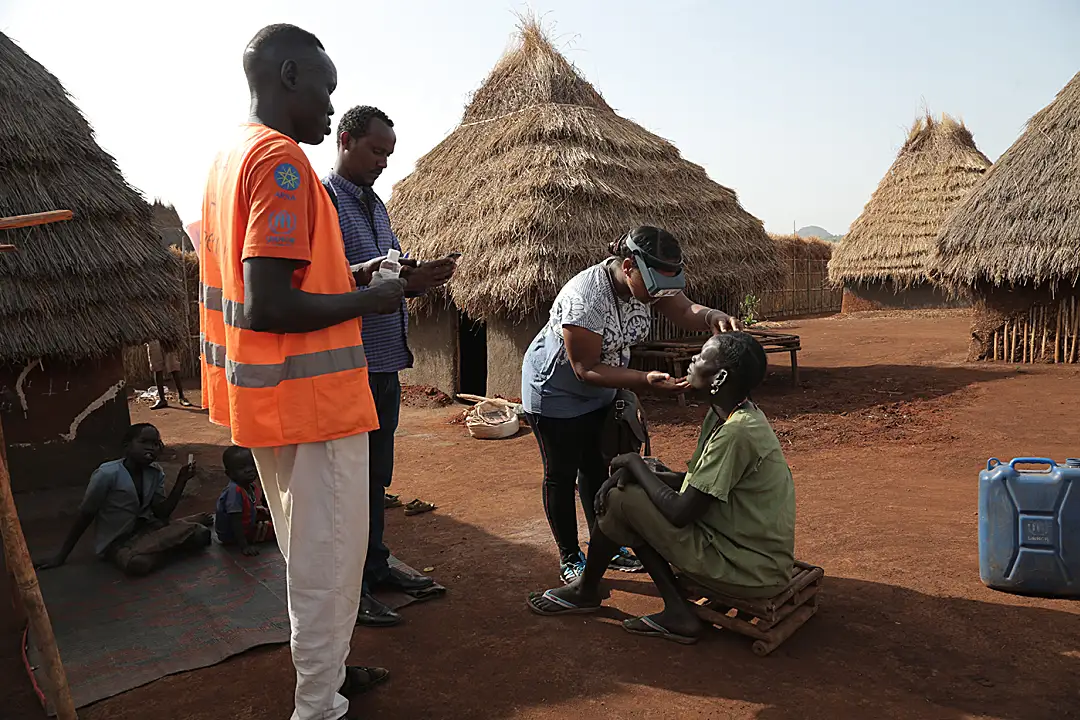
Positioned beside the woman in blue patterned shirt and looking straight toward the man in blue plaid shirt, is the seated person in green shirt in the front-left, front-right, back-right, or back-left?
back-left

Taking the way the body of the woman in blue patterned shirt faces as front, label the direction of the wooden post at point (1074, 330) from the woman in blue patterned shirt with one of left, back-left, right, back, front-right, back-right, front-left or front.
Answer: left

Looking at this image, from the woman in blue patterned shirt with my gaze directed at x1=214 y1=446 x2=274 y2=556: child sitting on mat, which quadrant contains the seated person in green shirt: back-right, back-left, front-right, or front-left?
back-left

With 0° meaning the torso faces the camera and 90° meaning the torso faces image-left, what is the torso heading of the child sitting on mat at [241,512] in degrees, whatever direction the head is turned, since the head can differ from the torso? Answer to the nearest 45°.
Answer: approximately 315°

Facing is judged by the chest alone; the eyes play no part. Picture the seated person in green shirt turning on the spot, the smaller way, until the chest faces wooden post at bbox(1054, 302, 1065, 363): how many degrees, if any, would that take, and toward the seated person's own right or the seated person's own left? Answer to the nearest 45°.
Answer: approximately 135° to the seated person's own right

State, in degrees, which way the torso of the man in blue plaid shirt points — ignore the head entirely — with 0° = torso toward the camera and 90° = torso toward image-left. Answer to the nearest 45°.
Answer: approximately 270°

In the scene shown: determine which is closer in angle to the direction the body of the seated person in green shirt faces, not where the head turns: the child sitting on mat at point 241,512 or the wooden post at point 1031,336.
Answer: the child sitting on mat

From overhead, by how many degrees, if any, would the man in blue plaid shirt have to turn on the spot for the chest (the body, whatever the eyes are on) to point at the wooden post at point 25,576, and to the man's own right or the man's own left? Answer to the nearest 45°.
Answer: approximately 135° to the man's own right

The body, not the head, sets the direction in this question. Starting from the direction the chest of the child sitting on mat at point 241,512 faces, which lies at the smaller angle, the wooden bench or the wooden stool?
the wooden stool

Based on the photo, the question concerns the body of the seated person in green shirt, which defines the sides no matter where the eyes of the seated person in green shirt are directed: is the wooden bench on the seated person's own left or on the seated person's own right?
on the seated person's own right

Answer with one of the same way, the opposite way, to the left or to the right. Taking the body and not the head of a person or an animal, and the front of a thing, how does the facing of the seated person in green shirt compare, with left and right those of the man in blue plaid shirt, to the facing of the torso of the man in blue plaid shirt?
the opposite way

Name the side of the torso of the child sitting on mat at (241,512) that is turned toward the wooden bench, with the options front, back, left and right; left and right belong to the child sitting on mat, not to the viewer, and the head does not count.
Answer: left

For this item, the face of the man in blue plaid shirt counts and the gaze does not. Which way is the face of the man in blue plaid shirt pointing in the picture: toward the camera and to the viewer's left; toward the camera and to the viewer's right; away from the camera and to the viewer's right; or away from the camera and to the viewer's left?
toward the camera and to the viewer's right

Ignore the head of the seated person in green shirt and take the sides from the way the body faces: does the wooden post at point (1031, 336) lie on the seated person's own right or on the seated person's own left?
on the seated person's own right

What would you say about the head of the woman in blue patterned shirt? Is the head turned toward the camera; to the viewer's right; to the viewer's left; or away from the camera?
to the viewer's right

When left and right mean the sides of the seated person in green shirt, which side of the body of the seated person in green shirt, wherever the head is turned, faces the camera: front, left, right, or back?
left

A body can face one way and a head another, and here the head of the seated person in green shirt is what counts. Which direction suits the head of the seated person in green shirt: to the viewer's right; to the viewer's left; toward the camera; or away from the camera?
to the viewer's left

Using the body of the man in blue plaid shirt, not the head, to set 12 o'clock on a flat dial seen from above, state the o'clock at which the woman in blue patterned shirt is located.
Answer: The woman in blue patterned shirt is roughly at 12 o'clock from the man in blue plaid shirt.
